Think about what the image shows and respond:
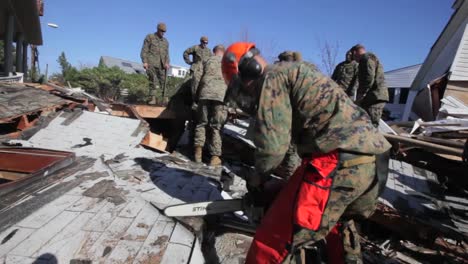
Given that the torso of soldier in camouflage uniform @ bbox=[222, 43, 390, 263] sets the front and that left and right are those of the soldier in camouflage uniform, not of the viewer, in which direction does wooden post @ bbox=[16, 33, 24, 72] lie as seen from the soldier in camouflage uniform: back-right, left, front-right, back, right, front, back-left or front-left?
front-right

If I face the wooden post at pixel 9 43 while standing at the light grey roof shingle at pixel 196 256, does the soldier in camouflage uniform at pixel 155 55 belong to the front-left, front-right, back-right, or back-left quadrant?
front-right

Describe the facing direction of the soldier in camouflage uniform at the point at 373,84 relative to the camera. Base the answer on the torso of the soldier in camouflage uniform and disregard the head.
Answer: to the viewer's left

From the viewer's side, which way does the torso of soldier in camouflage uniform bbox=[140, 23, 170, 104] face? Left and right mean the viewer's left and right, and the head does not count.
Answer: facing the viewer and to the right of the viewer

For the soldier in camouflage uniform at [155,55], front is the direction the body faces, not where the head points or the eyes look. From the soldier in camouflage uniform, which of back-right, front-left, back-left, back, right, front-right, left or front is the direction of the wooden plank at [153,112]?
front-right

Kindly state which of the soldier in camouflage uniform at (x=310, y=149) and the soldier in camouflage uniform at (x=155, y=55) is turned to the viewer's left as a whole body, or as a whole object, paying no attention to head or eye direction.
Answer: the soldier in camouflage uniform at (x=310, y=149)

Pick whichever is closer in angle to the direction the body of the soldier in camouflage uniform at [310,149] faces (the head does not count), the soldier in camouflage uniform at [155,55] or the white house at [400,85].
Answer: the soldier in camouflage uniform

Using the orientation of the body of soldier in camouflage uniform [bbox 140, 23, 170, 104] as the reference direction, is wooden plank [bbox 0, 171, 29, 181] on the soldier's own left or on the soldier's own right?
on the soldier's own right

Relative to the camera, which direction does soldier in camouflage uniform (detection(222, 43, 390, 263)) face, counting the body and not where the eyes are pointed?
to the viewer's left

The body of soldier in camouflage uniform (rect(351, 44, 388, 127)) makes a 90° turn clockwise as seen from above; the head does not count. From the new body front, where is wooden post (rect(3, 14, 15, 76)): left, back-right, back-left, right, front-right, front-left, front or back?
left

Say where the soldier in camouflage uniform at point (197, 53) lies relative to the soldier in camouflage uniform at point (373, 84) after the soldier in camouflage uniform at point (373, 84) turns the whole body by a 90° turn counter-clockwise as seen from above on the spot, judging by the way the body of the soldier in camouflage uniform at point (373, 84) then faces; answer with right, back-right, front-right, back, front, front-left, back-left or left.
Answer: right

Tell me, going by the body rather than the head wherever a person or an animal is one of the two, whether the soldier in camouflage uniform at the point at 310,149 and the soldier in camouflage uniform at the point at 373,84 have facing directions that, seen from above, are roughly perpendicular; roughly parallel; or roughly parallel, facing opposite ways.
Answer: roughly parallel

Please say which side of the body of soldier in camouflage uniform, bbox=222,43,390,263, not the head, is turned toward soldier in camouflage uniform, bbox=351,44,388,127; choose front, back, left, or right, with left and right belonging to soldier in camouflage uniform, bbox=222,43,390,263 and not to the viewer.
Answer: right
